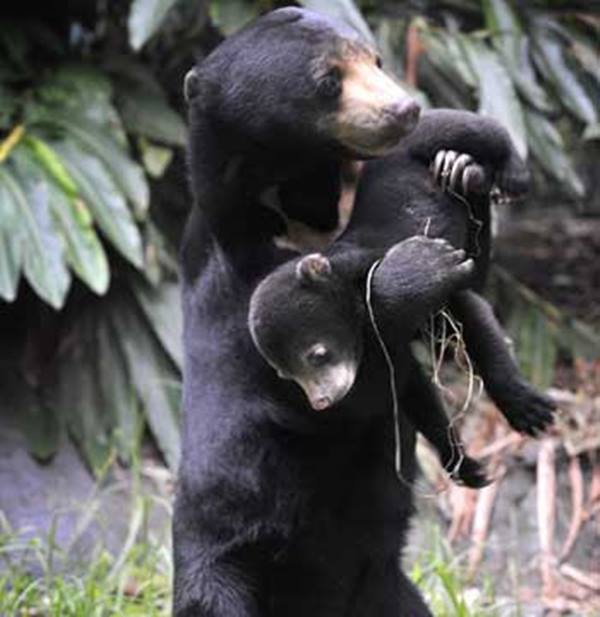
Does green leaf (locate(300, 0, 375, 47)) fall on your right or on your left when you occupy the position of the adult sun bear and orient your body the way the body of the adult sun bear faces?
on your left
